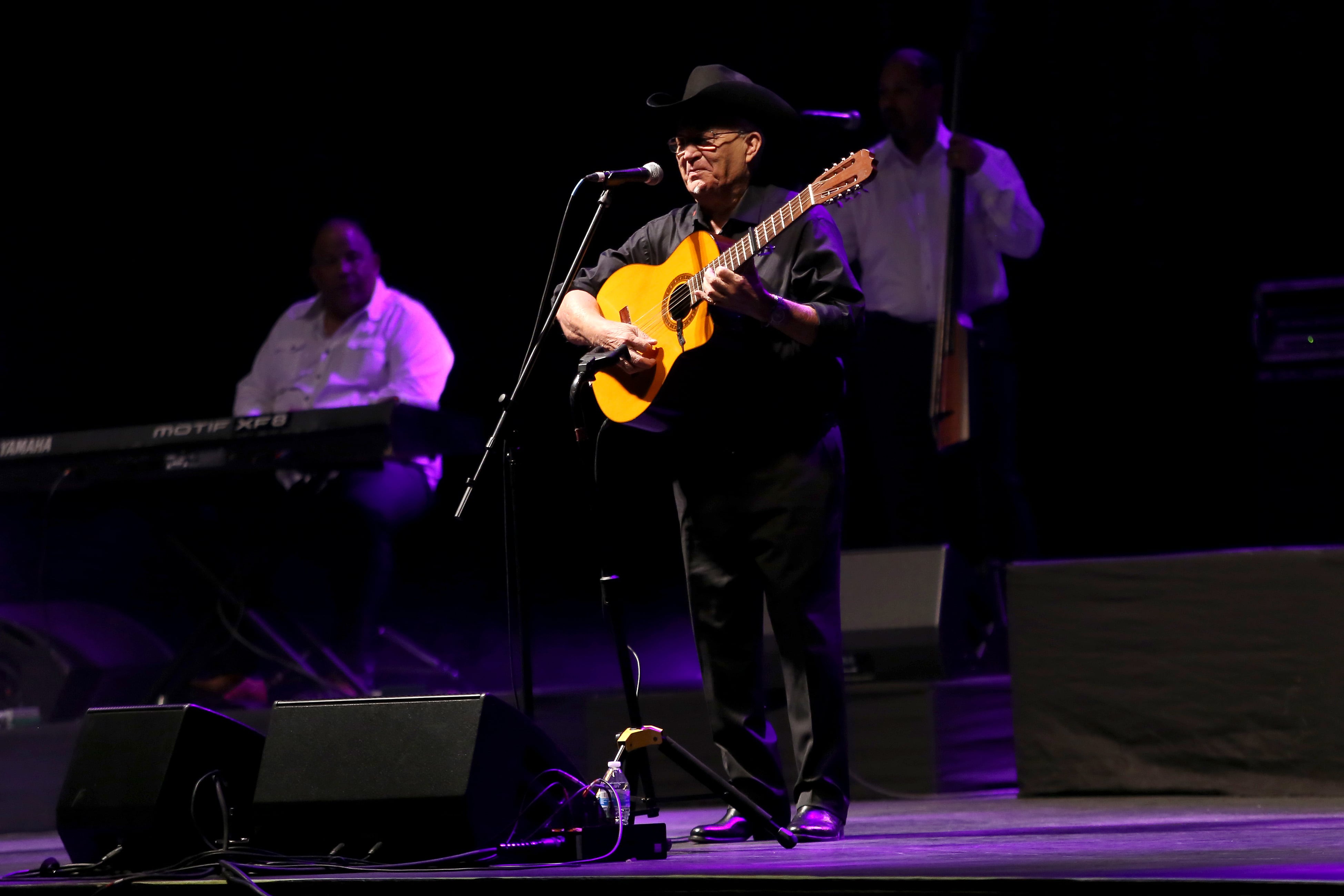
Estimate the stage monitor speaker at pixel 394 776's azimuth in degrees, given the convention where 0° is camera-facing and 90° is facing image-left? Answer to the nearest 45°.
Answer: approximately 225°

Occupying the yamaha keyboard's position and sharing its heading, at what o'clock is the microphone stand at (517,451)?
The microphone stand is roughly at 4 o'clock from the yamaha keyboard.

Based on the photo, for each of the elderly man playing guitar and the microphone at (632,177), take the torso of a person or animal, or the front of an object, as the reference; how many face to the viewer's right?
1

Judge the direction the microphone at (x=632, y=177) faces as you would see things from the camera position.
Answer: facing to the right of the viewer

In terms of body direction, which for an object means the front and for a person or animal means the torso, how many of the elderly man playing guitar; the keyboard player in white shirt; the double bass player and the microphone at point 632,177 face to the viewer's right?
1

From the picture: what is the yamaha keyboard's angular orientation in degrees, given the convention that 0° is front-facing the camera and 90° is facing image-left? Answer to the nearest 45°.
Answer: approximately 225°

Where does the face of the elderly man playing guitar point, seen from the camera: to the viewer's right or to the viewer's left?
to the viewer's left

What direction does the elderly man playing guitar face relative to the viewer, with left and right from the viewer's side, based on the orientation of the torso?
facing the viewer and to the left of the viewer

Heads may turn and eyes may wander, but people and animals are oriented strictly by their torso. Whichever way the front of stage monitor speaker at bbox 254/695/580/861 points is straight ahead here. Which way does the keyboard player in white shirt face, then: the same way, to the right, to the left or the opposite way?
the opposite way
